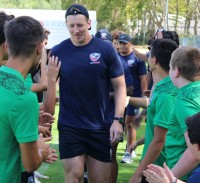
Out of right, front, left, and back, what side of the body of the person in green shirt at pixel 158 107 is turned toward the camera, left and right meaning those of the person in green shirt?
left

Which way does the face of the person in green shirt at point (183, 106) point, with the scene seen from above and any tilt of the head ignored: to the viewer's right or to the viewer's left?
to the viewer's left

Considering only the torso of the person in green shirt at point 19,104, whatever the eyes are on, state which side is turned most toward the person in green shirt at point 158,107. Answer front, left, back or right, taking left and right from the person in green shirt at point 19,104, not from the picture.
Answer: front

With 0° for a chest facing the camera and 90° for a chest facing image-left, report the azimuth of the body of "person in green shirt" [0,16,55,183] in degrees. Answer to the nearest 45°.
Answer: approximately 225°

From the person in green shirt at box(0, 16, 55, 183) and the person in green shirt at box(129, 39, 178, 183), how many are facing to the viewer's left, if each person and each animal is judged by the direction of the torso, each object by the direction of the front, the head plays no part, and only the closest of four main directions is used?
1

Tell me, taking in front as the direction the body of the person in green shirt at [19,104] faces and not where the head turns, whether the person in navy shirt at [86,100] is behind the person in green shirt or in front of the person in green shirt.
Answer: in front

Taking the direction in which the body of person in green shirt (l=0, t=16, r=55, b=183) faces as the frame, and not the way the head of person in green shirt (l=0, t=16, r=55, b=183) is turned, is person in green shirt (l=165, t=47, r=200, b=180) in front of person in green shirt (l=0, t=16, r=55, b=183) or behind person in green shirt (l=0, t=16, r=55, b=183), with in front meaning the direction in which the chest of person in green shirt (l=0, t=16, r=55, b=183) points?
in front

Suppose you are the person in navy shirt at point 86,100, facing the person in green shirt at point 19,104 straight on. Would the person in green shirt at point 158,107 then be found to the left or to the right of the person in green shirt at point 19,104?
left

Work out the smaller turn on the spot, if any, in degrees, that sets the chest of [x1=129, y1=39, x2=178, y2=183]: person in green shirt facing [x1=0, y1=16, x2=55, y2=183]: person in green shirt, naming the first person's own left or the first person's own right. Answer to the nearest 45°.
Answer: approximately 45° to the first person's own left

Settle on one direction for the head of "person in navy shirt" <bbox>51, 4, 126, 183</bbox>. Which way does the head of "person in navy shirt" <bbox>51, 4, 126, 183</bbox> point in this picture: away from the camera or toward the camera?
toward the camera

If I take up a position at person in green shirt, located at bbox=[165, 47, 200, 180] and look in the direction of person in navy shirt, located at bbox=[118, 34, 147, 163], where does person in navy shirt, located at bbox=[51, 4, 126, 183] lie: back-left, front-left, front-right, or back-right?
front-left
